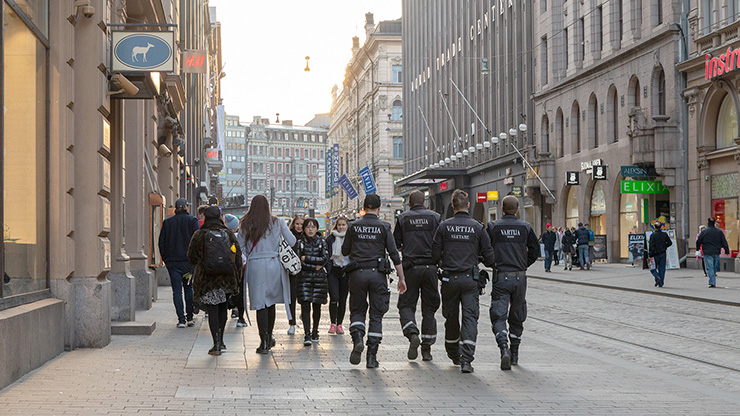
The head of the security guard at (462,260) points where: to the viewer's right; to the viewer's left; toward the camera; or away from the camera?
away from the camera

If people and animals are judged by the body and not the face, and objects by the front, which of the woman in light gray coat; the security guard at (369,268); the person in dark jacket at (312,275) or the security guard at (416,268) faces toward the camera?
the person in dark jacket

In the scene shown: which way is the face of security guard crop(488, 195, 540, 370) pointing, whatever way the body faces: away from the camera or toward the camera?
away from the camera

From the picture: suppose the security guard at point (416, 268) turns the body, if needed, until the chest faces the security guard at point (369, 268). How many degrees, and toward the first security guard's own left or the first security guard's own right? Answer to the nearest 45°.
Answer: approximately 90° to the first security guard's own left

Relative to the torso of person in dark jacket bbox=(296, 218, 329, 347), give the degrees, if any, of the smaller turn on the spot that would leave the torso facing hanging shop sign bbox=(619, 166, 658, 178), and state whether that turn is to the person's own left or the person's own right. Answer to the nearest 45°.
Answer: approximately 135° to the person's own left

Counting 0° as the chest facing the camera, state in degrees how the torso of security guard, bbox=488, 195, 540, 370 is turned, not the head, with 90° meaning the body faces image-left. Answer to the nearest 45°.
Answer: approximately 180°

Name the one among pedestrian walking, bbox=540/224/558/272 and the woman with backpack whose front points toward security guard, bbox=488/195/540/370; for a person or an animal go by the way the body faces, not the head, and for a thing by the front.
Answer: the pedestrian walking

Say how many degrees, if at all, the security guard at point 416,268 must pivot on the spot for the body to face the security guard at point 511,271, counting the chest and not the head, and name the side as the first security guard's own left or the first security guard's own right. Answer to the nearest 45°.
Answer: approximately 90° to the first security guard's own right

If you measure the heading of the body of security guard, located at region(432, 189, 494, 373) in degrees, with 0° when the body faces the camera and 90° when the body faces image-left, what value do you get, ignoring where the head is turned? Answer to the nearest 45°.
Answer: approximately 180°

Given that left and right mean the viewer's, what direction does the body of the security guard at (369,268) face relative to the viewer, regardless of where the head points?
facing away from the viewer

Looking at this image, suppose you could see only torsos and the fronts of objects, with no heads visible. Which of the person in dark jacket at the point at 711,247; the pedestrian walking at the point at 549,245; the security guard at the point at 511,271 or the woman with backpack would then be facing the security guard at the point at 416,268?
the pedestrian walking
